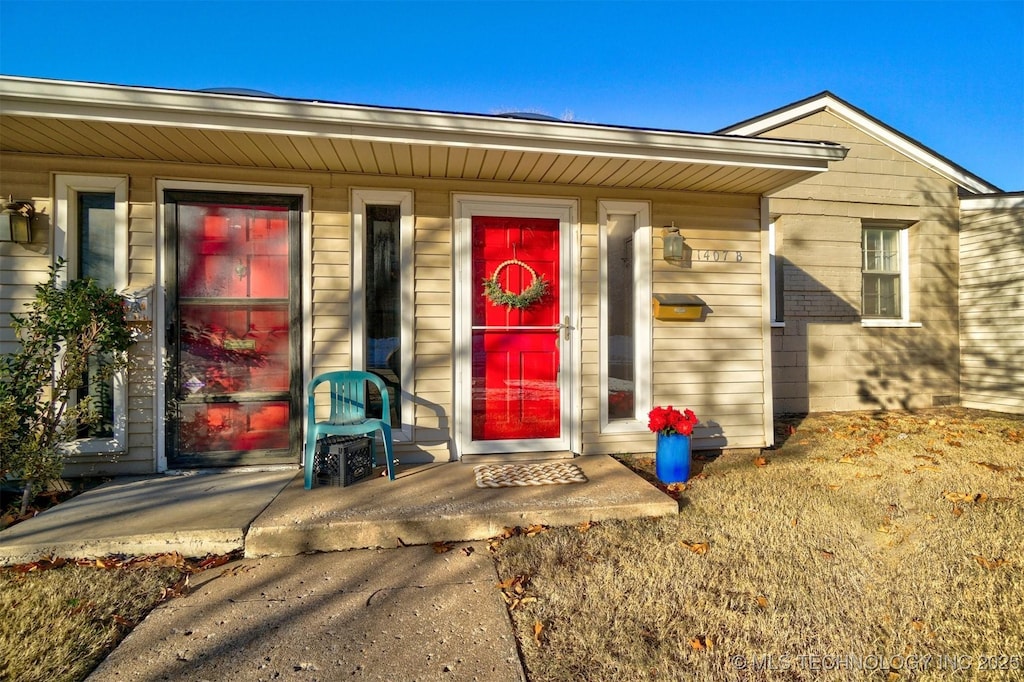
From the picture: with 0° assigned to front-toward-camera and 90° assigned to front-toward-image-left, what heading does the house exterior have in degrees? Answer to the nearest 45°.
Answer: approximately 0°

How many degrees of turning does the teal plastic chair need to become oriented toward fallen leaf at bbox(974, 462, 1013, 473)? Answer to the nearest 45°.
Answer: approximately 90° to its left

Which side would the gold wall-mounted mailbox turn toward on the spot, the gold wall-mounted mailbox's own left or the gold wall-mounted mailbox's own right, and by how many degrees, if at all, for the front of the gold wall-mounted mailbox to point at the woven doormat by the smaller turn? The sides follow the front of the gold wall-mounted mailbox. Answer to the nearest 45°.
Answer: approximately 45° to the gold wall-mounted mailbox's own right

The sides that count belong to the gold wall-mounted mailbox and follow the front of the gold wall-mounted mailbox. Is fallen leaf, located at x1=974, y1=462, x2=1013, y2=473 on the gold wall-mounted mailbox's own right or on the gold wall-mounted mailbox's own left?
on the gold wall-mounted mailbox's own left

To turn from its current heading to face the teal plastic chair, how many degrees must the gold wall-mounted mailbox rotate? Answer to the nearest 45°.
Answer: approximately 45° to its right

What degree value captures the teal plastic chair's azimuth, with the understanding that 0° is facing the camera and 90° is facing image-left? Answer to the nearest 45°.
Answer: approximately 0°

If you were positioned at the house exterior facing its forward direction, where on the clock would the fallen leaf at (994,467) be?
The fallen leaf is roughly at 9 o'clock from the house exterior.

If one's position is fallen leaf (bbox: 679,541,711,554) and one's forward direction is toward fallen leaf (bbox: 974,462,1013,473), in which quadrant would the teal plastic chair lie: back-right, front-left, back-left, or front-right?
back-left

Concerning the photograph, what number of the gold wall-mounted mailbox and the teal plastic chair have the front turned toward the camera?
2

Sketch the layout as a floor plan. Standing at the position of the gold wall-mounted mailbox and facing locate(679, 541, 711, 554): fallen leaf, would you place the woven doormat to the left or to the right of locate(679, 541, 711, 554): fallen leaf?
right
